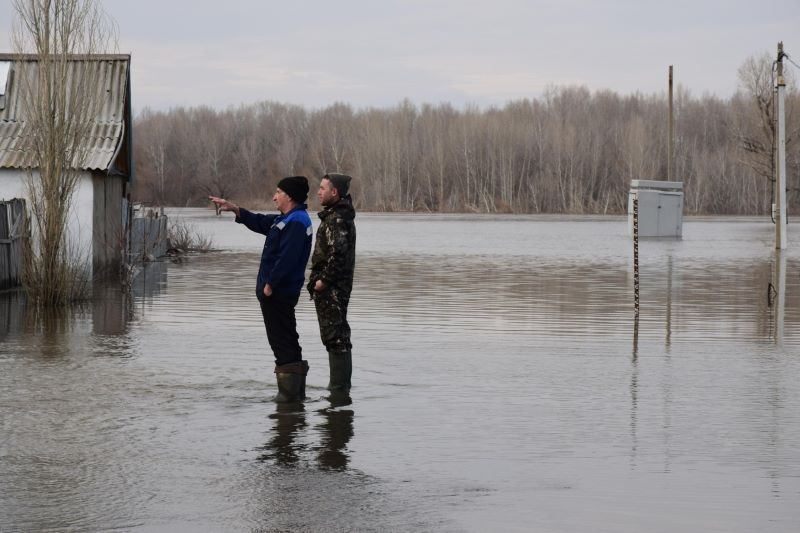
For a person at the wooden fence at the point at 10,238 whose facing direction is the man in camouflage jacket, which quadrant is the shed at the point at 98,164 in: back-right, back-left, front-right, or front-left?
back-left

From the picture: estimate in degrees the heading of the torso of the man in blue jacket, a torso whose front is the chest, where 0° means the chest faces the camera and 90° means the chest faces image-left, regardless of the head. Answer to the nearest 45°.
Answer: approximately 90°

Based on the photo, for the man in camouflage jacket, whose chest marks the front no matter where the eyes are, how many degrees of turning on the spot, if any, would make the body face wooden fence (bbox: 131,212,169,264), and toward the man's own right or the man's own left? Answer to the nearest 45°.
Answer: approximately 90° to the man's own right

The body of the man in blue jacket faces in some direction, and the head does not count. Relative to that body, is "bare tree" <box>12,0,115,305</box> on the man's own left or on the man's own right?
on the man's own right

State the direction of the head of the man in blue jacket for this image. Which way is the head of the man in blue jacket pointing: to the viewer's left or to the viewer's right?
to the viewer's left

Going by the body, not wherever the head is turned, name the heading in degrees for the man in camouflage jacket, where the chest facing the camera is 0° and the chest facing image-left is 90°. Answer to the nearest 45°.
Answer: approximately 90°

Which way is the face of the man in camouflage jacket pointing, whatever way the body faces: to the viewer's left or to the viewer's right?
to the viewer's left

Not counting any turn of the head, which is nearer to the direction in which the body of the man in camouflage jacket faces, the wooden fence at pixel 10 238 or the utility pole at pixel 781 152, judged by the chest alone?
the wooden fence

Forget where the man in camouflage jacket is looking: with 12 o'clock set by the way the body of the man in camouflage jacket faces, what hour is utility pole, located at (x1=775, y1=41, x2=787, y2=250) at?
The utility pole is roughly at 4 o'clock from the man in camouflage jacket.
